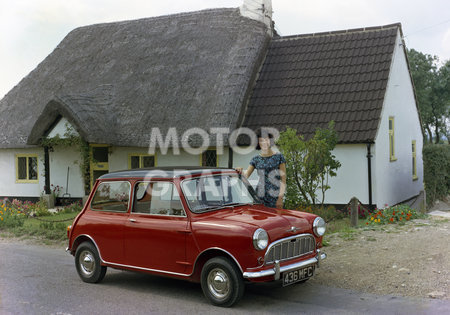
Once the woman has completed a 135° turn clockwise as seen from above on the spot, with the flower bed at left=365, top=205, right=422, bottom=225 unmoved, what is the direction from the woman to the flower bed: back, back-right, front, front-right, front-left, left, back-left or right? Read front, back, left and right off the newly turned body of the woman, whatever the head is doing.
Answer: right

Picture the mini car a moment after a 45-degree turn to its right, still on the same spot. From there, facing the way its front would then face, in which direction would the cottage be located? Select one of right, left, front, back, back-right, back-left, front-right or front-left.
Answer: back

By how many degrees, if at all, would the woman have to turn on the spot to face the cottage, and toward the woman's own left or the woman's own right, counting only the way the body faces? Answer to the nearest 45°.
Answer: approximately 180°

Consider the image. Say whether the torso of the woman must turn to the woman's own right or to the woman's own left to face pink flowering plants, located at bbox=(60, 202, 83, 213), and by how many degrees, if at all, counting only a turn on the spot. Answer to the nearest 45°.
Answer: approximately 135° to the woman's own right

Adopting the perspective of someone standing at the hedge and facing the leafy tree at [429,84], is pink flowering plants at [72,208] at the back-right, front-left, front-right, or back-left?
back-left

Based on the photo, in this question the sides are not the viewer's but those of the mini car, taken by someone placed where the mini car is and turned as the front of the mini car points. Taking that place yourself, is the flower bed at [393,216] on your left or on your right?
on your left

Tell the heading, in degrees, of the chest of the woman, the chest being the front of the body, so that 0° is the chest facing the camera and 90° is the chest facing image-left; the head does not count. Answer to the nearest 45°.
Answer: approximately 0°

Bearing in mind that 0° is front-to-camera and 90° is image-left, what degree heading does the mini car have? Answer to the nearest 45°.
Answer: approximately 315°

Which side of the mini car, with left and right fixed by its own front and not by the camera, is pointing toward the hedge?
left

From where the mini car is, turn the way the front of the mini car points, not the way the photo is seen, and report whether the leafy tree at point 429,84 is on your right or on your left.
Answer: on your left

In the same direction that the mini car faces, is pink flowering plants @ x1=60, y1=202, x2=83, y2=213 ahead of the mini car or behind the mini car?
behind

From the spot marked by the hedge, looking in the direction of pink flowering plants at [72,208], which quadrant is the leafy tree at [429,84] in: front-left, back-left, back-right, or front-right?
back-right

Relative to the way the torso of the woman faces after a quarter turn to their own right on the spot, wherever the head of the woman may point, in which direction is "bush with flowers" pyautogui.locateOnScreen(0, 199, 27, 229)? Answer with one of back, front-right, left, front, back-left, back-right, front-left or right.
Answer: front-right
